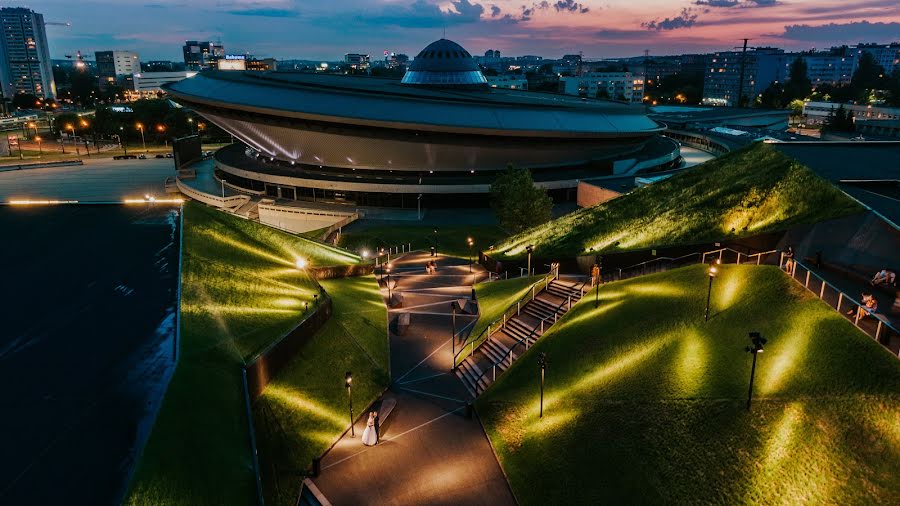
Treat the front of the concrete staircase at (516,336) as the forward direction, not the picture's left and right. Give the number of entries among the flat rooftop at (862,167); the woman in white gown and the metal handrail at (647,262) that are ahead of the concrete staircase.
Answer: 1

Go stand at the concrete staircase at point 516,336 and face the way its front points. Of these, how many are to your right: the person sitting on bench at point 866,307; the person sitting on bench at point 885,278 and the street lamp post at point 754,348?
0

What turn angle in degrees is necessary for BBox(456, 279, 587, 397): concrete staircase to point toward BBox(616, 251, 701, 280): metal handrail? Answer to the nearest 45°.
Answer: approximately 180°

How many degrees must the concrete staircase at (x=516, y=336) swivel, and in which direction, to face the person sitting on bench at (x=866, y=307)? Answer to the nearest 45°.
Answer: approximately 90° to its left

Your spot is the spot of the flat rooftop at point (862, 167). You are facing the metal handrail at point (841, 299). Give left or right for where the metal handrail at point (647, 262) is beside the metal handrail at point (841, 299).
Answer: right

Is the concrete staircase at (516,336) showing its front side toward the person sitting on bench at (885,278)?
no

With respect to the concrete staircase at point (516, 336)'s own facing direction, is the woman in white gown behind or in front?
in front

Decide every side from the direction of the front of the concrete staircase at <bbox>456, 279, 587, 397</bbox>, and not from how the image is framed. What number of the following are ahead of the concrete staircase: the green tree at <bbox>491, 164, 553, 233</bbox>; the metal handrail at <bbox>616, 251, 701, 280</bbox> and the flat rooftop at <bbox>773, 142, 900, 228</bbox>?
0

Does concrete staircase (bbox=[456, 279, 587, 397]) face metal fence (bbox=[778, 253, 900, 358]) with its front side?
no

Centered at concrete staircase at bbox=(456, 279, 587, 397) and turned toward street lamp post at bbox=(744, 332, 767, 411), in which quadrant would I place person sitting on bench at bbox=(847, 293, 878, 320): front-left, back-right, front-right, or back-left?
front-left

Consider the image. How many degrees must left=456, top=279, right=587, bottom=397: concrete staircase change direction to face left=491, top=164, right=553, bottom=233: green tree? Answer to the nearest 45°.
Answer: approximately 135° to its right

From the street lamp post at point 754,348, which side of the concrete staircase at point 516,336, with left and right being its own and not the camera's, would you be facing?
left

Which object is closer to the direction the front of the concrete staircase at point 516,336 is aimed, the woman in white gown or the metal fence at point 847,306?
the woman in white gown

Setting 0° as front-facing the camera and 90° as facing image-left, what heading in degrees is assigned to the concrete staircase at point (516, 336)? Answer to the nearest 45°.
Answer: approximately 45°

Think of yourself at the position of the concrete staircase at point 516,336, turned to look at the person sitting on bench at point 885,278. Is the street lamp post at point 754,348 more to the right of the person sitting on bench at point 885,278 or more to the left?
right

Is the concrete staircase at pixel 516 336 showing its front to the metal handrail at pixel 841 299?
no

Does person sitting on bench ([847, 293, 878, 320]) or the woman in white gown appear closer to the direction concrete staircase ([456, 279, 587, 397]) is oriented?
the woman in white gown
